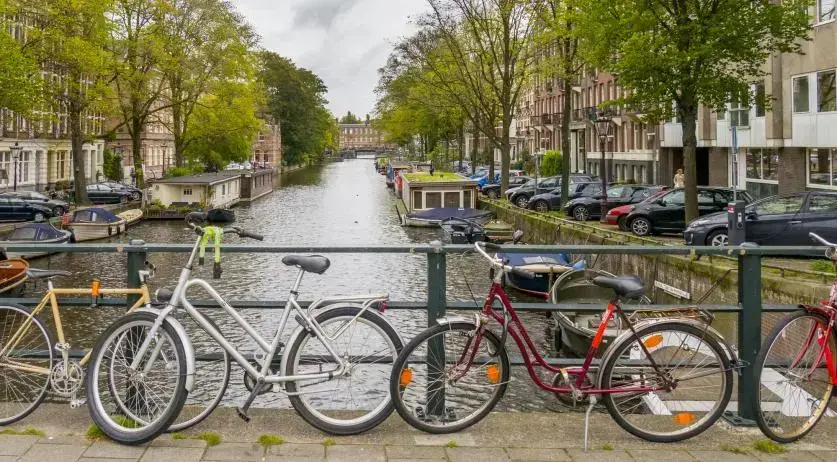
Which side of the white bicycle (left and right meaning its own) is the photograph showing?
left

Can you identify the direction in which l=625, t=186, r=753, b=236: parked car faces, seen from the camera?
facing to the left of the viewer

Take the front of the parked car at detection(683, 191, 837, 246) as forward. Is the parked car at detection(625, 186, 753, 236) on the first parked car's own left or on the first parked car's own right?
on the first parked car's own right

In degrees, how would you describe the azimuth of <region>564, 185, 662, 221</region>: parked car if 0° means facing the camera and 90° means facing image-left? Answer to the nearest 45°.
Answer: approximately 90°

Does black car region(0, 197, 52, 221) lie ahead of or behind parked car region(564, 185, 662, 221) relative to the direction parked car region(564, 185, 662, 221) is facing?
ahead

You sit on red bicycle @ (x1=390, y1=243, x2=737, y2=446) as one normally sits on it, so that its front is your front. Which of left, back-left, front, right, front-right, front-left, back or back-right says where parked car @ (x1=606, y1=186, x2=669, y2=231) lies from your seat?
right

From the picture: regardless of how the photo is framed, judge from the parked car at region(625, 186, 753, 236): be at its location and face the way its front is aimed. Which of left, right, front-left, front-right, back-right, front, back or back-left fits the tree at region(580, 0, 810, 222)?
left

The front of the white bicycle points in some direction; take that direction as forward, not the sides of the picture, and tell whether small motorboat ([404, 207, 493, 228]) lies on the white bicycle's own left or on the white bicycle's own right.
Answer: on the white bicycle's own right

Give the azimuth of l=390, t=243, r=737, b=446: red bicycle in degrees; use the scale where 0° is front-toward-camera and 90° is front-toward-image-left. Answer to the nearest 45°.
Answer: approximately 90°

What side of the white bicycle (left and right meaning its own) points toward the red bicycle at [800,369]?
back
